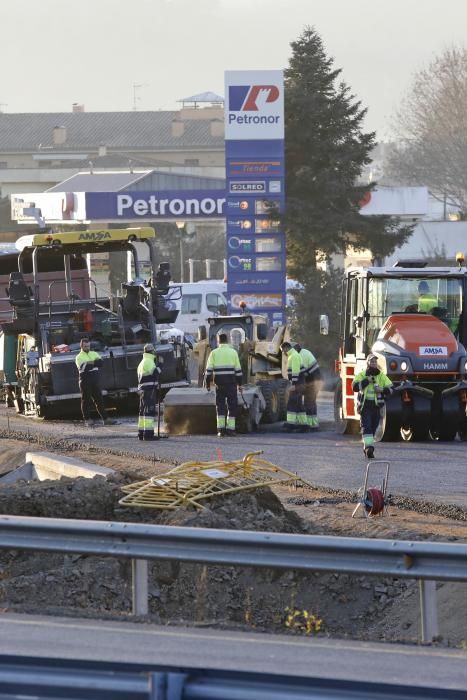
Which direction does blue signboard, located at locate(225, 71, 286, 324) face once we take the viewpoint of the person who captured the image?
facing the viewer

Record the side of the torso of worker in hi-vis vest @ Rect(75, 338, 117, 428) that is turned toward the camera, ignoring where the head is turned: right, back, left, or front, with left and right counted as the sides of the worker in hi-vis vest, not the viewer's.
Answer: front

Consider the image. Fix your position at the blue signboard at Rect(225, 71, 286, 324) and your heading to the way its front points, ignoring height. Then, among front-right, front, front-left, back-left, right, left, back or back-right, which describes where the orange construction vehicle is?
front

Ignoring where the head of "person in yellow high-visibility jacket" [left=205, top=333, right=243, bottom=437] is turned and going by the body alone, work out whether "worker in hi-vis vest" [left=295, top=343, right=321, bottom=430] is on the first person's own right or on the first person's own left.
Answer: on the first person's own right

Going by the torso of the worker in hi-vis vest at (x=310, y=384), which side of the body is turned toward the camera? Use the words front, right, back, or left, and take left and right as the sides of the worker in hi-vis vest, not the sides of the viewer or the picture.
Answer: left

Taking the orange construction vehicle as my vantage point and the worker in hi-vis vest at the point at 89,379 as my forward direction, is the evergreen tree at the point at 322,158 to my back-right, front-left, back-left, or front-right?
front-right

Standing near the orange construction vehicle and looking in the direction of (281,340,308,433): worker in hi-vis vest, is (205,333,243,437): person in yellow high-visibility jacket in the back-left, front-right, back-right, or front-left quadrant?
front-left

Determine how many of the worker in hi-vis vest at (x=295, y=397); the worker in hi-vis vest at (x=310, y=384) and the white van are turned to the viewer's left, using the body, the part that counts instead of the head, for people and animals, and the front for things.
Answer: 2

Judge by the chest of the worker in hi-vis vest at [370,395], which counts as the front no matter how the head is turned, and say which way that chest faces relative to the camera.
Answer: toward the camera

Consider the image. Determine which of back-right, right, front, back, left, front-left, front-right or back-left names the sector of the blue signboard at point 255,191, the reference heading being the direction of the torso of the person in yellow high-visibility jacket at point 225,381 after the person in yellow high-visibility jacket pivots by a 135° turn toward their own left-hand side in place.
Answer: back-right

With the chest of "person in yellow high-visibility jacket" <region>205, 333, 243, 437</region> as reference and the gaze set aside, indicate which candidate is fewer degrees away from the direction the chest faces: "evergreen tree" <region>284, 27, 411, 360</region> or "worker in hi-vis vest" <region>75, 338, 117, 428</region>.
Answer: the evergreen tree

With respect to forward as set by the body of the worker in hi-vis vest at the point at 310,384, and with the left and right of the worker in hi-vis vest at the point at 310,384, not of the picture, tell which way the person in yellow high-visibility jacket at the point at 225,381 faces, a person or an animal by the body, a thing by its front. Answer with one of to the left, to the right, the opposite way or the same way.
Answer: to the right

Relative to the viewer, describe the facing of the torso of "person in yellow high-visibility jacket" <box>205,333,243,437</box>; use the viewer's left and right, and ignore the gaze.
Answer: facing away from the viewer

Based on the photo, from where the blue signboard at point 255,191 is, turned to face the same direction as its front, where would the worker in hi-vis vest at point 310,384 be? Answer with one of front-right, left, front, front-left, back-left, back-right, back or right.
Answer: front
